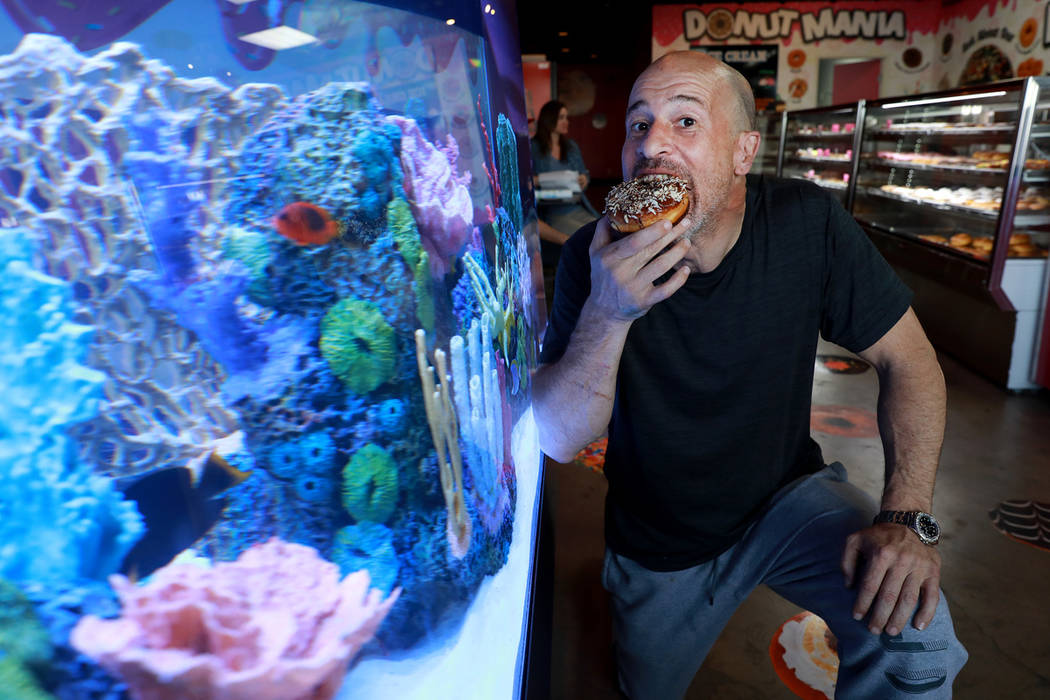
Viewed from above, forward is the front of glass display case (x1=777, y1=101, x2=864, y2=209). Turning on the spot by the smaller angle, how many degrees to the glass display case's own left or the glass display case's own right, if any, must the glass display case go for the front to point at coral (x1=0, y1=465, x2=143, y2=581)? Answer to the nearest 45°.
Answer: approximately 45° to the glass display case's own left

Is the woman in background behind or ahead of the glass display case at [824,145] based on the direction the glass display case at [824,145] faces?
ahead

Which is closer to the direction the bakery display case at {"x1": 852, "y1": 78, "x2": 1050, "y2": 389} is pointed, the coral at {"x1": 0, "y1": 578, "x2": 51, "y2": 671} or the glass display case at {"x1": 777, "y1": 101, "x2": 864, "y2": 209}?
the coral

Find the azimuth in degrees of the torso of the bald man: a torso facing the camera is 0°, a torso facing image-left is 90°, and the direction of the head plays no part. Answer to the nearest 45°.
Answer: approximately 0°

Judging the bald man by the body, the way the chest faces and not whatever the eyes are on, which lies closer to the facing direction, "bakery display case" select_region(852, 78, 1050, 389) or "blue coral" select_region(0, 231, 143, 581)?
the blue coral

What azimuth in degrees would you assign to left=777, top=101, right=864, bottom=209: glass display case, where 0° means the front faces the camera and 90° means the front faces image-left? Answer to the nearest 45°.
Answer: approximately 45°

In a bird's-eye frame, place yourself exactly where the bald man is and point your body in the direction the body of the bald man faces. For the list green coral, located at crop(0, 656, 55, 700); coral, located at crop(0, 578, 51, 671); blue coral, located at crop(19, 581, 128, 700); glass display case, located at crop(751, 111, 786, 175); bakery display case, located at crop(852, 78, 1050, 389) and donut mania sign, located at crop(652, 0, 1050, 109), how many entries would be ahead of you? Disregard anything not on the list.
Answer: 3

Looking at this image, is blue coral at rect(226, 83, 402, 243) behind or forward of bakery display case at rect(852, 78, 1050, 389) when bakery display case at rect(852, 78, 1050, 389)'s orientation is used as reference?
forward

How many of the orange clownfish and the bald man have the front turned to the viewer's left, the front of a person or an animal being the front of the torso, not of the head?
1

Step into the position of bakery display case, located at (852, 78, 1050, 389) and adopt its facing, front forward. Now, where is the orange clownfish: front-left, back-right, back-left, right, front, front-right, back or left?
front-left

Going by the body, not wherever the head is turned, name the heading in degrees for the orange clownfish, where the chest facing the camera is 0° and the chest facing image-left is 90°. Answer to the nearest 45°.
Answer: approximately 90°

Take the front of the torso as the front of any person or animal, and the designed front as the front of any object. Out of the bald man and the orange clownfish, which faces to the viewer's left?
the orange clownfish
